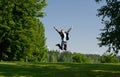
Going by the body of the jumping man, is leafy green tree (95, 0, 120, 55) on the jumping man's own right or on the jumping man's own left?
on the jumping man's own left

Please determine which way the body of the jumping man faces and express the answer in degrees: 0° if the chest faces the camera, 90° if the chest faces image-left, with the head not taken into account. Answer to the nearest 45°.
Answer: approximately 315°
